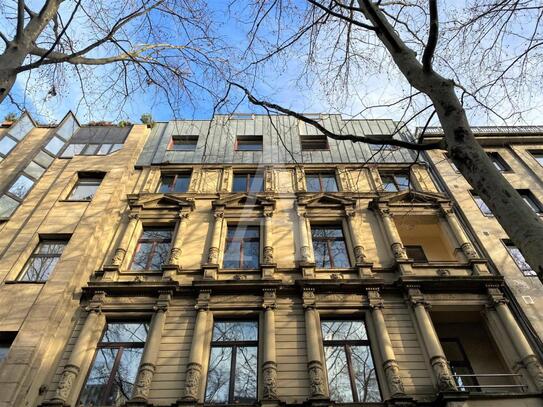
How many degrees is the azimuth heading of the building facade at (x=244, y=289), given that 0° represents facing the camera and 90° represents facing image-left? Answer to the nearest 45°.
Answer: approximately 0°
